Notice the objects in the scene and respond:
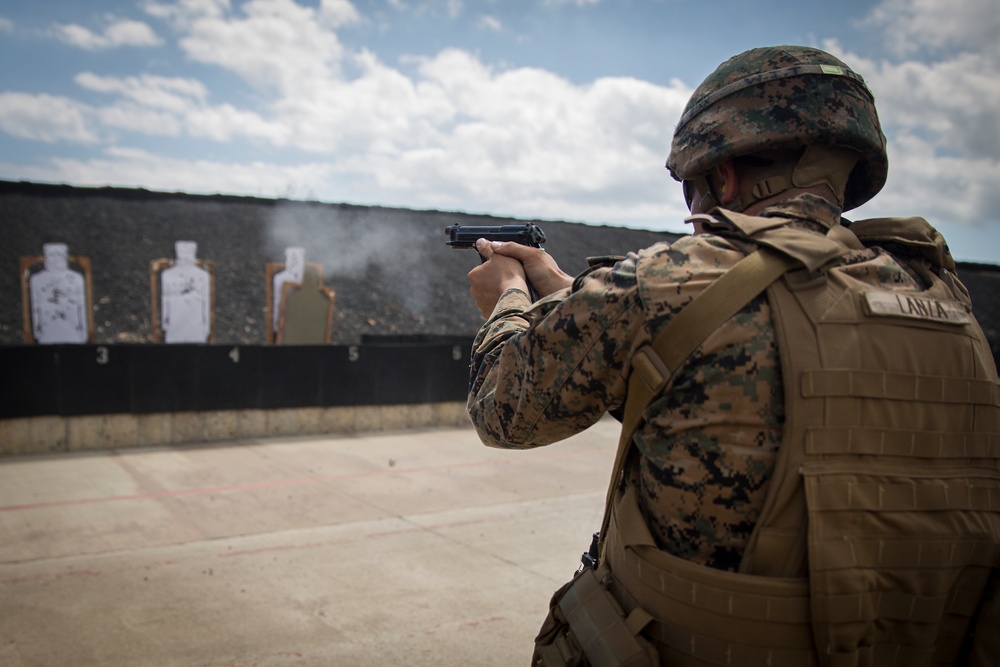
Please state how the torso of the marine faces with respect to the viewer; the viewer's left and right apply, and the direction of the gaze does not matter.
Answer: facing away from the viewer and to the left of the viewer

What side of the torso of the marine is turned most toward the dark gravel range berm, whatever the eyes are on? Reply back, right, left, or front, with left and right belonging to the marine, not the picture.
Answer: front
